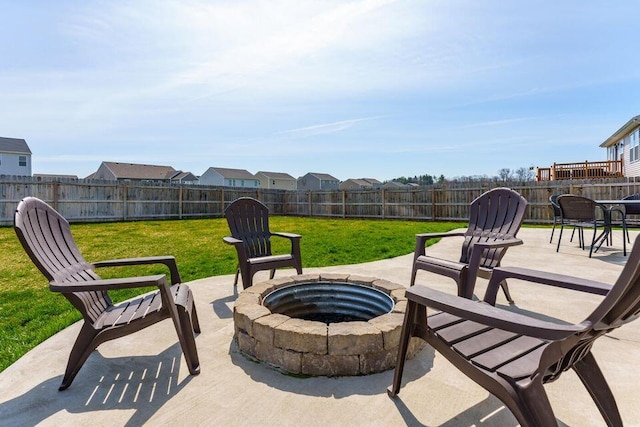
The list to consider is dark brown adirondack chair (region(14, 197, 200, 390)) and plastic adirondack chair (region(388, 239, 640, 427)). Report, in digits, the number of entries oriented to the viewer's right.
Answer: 1

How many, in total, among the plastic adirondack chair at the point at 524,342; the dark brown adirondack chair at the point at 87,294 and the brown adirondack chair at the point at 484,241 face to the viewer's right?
1

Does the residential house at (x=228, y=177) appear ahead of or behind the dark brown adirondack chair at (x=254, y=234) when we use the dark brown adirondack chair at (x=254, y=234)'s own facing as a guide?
behind

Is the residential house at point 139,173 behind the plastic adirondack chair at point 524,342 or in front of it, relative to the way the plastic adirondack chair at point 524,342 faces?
in front

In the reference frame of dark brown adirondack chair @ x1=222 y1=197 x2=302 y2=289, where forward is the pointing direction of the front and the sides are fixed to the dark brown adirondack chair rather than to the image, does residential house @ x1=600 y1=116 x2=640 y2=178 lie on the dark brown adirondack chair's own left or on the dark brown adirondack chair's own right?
on the dark brown adirondack chair's own left

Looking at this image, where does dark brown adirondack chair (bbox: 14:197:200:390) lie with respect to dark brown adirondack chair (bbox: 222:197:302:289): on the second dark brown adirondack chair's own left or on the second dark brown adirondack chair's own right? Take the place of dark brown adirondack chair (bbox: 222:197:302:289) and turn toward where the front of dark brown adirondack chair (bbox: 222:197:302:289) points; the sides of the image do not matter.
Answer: on the second dark brown adirondack chair's own right

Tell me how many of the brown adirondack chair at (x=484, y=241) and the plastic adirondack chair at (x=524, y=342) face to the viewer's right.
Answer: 0

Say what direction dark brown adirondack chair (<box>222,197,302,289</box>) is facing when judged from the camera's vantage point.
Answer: facing the viewer and to the right of the viewer

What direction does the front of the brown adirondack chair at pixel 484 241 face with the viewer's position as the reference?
facing the viewer and to the left of the viewer

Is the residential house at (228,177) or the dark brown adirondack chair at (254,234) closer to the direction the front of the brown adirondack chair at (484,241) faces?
the dark brown adirondack chair

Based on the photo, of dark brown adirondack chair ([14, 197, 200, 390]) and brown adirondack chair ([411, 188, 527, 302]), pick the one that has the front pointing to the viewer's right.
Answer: dark brown adirondack chair ([14, 197, 200, 390])

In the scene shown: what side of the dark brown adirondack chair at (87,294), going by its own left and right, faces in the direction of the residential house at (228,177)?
left

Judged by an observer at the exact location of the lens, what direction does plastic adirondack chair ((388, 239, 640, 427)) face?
facing away from the viewer and to the left of the viewer

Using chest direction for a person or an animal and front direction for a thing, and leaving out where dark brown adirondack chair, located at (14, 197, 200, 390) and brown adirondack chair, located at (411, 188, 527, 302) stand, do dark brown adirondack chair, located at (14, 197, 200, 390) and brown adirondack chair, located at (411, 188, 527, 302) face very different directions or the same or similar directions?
very different directions

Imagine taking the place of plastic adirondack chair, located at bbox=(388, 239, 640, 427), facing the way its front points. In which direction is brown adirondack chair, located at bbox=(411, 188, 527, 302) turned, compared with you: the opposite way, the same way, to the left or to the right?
to the left

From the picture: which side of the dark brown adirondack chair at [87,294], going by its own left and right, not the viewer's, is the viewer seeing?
right
